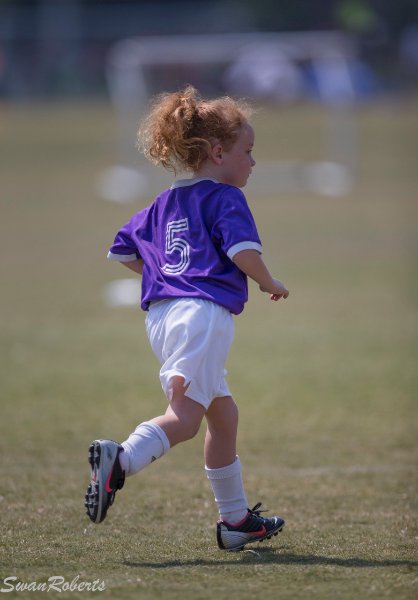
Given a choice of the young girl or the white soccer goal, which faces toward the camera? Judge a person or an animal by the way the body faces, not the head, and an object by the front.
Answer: the white soccer goal

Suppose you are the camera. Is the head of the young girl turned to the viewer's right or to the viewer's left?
to the viewer's right

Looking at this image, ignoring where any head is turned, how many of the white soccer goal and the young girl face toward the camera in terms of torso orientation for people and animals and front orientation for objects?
1

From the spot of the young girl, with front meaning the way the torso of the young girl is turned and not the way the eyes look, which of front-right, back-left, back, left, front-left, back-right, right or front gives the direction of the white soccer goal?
front-left

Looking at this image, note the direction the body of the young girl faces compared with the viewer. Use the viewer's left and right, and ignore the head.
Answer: facing away from the viewer and to the right of the viewer

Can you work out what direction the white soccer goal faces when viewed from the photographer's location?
facing the viewer

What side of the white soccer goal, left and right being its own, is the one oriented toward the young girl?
front
